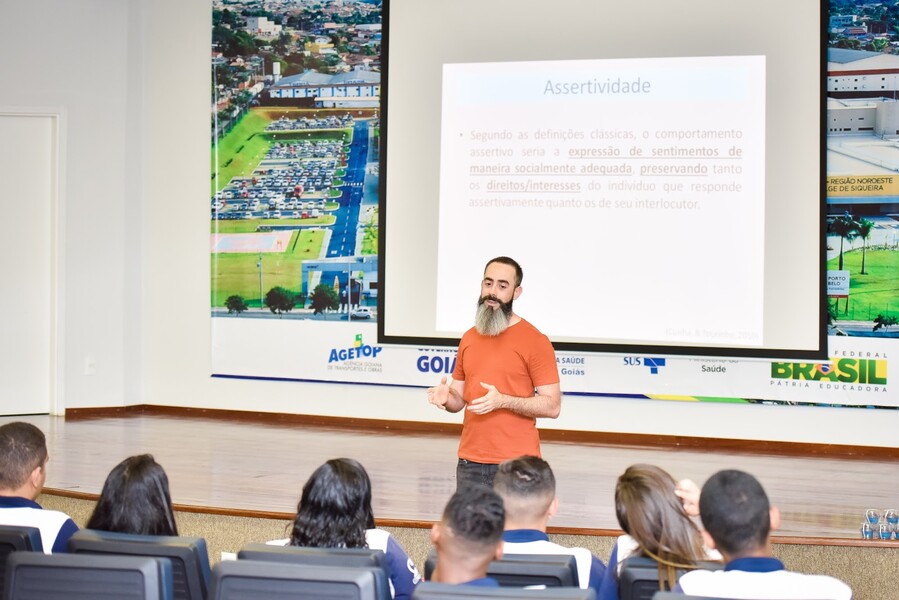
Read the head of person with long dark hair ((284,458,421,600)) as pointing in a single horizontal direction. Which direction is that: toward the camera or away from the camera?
away from the camera

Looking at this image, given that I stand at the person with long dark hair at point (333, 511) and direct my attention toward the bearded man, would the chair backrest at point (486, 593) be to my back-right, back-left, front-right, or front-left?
back-right

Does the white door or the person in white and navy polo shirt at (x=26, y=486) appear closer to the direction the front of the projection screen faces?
the person in white and navy polo shirt

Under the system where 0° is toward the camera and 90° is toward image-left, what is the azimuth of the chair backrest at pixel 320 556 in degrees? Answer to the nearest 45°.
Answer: approximately 180°

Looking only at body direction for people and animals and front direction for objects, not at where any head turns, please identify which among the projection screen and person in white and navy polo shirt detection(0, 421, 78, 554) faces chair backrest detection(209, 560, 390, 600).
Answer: the projection screen

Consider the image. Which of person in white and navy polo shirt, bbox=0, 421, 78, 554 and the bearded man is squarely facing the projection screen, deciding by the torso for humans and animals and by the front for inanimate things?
the person in white and navy polo shirt

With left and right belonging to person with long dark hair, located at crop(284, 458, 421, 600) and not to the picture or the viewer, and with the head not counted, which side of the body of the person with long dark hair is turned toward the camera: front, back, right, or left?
back

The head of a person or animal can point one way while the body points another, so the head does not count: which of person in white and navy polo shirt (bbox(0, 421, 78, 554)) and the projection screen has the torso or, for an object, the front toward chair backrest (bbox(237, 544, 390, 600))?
the projection screen

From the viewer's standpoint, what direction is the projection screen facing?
toward the camera

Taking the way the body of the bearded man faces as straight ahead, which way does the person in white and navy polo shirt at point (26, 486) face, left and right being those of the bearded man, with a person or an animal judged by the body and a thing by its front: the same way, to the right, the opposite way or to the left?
the opposite way

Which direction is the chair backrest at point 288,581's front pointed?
away from the camera

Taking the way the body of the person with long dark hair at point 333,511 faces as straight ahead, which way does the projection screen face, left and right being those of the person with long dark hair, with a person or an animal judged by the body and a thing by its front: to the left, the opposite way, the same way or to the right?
the opposite way
